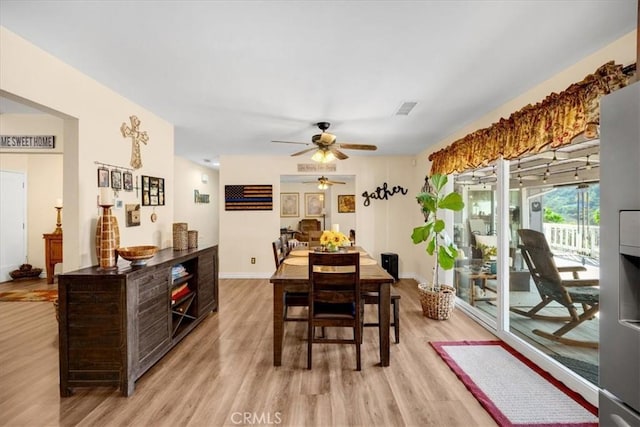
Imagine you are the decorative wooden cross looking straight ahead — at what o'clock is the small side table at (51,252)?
The small side table is roughly at 7 o'clock from the decorative wooden cross.

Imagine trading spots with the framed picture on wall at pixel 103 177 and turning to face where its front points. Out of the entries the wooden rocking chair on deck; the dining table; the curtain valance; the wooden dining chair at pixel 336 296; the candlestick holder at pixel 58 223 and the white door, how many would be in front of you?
4

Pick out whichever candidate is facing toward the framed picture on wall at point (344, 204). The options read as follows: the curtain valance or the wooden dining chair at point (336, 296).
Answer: the wooden dining chair

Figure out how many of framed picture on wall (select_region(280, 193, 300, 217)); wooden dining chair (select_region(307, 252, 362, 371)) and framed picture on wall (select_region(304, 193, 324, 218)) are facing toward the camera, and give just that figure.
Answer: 2

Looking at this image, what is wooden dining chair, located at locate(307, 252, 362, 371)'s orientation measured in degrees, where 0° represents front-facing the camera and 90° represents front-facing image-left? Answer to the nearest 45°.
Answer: approximately 180°

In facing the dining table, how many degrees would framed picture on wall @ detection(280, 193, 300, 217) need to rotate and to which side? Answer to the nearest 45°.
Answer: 0° — it already faces it

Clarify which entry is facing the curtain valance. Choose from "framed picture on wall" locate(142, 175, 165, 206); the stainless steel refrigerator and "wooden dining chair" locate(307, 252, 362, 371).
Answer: the framed picture on wall

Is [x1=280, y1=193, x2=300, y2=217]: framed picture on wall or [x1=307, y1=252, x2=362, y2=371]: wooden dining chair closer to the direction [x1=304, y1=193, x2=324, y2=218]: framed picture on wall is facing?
the wooden dining chair

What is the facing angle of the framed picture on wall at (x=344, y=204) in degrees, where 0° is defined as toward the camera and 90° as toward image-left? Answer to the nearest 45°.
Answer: approximately 0°
